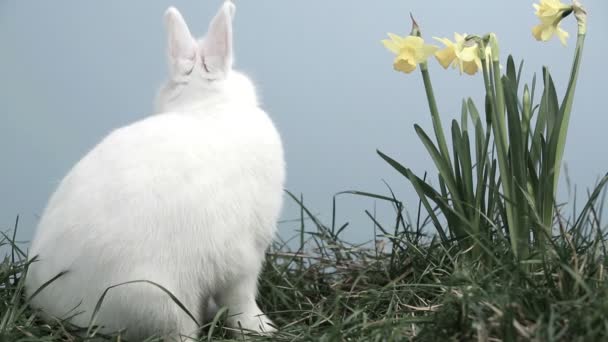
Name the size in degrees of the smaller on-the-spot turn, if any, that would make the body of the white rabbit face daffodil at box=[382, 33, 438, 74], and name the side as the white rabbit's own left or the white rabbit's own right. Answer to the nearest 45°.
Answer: approximately 45° to the white rabbit's own right

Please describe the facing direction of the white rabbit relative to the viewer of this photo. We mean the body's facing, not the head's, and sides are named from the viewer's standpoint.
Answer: facing away from the viewer and to the right of the viewer

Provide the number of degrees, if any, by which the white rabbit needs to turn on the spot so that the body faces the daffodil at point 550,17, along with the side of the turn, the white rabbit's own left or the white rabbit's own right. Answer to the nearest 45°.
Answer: approximately 45° to the white rabbit's own right

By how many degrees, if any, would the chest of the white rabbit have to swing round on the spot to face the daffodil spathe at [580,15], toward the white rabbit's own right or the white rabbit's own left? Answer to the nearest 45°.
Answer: approximately 45° to the white rabbit's own right

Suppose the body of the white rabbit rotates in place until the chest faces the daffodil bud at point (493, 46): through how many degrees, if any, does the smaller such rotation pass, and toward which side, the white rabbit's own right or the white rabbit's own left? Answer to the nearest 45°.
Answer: approximately 45° to the white rabbit's own right
